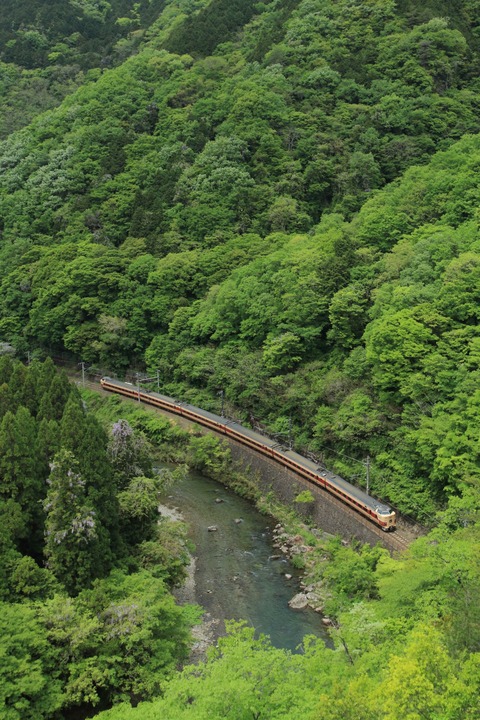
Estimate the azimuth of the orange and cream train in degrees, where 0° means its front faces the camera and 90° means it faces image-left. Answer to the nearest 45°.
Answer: approximately 315°

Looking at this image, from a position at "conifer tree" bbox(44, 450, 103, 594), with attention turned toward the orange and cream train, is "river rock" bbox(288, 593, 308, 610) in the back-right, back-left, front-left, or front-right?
front-right

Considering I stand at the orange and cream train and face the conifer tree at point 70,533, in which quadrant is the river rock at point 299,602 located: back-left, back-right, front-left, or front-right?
front-left

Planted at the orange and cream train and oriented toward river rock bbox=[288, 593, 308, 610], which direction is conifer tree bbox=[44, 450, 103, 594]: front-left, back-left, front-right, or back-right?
front-right

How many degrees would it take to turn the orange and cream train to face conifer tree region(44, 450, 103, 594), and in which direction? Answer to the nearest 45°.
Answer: approximately 90° to its right

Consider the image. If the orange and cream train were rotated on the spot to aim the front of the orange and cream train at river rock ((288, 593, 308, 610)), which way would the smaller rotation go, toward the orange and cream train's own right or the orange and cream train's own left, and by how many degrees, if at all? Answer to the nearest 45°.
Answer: approximately 45° to the orange and cream train's own right

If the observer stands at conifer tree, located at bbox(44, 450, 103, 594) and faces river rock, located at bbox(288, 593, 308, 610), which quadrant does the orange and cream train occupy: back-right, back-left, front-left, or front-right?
front-left
